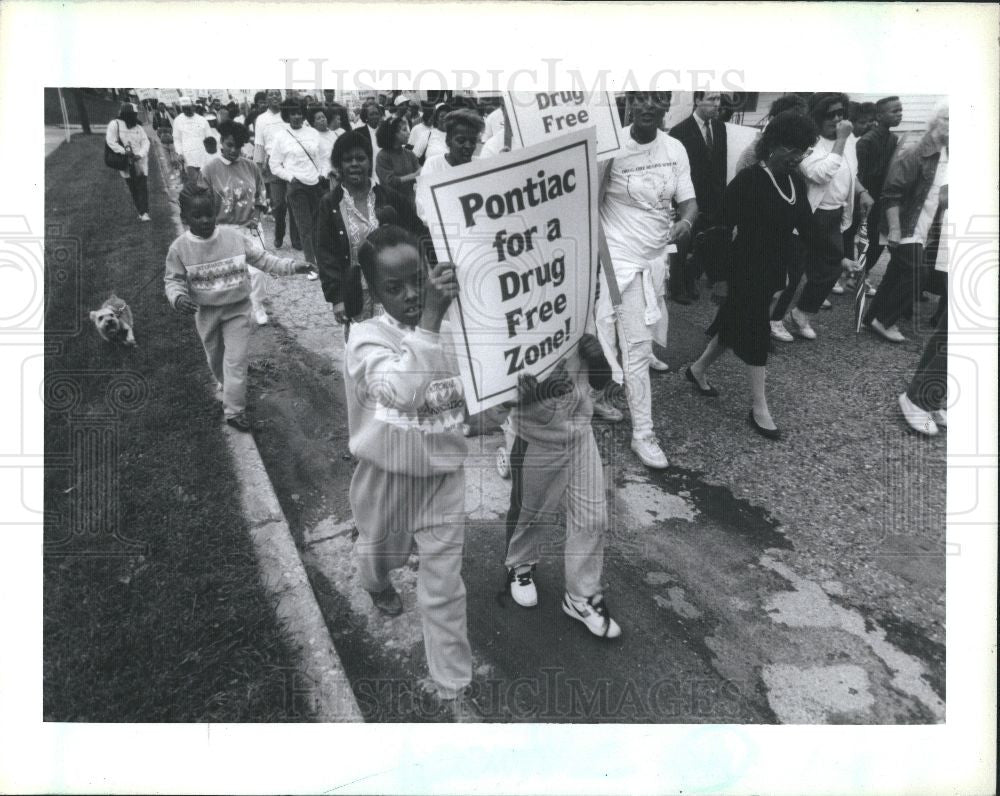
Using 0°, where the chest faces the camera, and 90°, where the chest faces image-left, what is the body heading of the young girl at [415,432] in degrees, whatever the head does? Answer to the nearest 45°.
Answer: approximately 315°

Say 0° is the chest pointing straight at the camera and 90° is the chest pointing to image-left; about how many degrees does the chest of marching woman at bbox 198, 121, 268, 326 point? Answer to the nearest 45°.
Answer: approximately 0°

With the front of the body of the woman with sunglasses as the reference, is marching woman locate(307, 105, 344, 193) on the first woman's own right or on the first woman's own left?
on the first woman's own right
